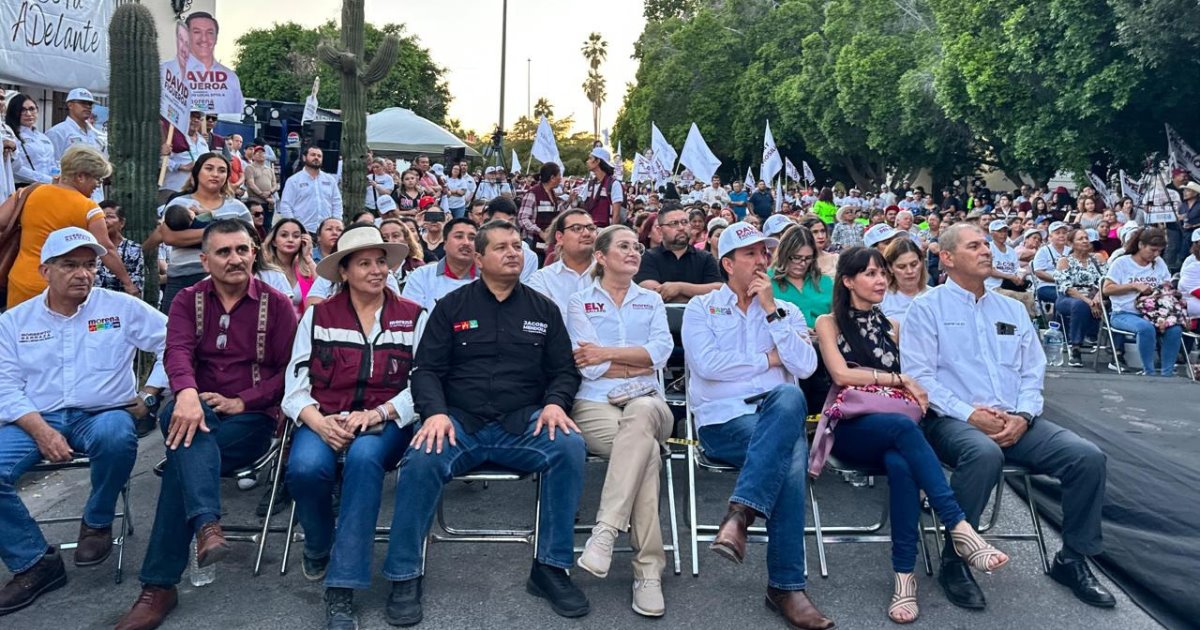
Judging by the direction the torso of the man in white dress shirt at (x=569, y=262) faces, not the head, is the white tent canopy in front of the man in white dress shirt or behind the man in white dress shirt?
behind

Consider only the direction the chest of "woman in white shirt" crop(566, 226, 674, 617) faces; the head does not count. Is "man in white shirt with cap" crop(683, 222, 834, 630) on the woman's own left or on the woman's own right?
on the woman's own left

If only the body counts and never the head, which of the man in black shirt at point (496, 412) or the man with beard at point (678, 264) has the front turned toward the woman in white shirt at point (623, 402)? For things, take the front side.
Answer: the man with beard

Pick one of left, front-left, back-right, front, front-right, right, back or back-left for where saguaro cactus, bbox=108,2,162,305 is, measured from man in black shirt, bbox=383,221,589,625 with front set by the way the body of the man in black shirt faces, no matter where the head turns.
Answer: back-right

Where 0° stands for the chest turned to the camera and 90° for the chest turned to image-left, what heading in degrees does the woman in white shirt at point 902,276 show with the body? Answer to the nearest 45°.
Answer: approximately 315°

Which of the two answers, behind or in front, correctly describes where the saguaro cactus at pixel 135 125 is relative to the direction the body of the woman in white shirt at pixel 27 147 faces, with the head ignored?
in front

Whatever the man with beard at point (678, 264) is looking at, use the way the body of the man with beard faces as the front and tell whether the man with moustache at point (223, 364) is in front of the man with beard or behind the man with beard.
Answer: in front
